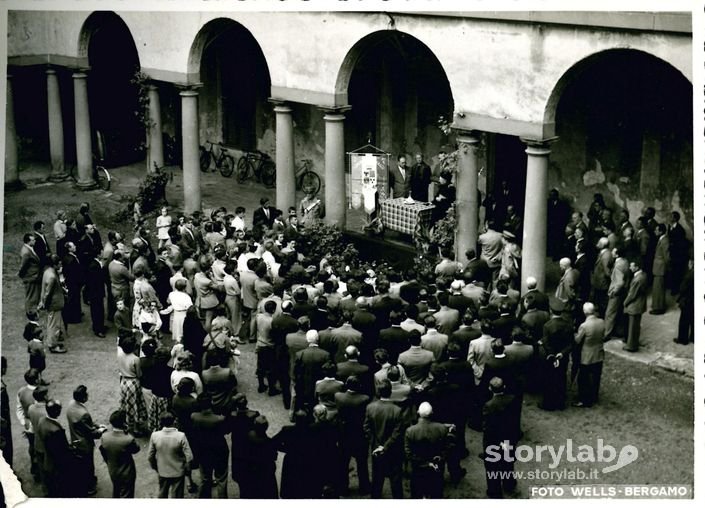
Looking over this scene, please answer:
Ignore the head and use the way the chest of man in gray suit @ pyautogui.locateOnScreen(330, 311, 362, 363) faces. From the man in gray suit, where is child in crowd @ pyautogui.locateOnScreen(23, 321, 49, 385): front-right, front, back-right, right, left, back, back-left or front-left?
left

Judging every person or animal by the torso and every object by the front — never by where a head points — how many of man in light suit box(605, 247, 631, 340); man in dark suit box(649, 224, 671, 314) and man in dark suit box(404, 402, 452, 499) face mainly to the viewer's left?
2

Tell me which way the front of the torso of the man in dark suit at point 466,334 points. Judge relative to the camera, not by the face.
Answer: away from the camera

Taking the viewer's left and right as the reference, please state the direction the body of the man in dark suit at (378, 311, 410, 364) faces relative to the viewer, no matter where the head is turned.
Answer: facing away from the viewer

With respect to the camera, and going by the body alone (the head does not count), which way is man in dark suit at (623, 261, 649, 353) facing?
to the viewer's left

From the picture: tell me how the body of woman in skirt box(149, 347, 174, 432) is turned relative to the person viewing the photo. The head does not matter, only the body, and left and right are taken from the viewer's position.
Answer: facing away from the viewer and to the right of the viewer

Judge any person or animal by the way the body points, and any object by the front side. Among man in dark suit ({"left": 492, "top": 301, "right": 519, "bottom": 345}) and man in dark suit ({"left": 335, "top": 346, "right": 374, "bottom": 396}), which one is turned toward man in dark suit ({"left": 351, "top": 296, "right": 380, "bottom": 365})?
man in dark suit ({"left": 335, "top": 346, "right": 374, "bottom": 396})

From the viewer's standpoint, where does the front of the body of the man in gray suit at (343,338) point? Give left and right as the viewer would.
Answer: facing away from the viewer

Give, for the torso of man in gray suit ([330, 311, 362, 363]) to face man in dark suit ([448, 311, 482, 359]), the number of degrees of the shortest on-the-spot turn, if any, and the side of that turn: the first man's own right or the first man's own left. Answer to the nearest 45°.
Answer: approximately 90° to the first man's own right

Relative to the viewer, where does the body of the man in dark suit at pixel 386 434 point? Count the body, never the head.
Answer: away from the camera

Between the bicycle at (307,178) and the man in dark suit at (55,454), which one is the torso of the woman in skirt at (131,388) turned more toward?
the bicycle

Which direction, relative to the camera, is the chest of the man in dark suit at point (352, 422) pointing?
away from the camera

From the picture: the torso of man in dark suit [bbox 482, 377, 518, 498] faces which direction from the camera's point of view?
away from the camera

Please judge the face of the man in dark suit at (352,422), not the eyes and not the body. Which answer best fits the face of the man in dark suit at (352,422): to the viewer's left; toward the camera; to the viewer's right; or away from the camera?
away from the camera

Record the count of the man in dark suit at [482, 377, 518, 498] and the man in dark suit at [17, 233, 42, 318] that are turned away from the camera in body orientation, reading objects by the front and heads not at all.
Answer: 1
